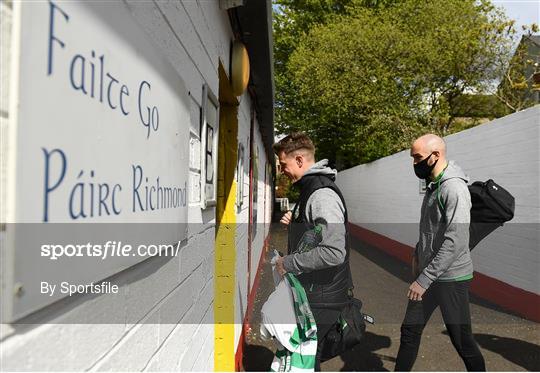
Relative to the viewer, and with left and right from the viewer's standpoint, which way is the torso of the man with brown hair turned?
facing to the left of the viewer

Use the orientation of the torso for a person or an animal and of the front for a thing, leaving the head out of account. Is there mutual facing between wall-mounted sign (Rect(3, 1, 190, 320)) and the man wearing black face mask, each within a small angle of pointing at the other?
no

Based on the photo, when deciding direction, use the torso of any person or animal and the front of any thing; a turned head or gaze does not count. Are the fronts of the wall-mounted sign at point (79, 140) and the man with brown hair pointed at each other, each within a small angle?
no

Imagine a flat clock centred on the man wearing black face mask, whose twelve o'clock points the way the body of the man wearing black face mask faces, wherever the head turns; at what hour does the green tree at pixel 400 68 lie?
The green tree is roughly at 3 o'clock from the man wearing black face mask.

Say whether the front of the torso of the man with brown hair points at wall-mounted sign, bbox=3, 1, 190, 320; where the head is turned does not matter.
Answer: no

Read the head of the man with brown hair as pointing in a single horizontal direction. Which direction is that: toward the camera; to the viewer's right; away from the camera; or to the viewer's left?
to the viewer's left

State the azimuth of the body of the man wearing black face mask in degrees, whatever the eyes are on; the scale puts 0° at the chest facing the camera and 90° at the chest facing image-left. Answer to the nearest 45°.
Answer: approximately 90°

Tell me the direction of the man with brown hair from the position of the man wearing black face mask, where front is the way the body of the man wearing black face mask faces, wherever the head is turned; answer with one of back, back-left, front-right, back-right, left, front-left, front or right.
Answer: front-left

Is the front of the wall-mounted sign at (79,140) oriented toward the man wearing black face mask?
no

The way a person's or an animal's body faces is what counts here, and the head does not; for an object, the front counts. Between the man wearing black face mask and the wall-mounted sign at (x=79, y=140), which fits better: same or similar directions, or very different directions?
very different directions

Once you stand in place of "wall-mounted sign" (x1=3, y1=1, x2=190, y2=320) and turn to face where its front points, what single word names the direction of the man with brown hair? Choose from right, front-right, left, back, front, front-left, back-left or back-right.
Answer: left

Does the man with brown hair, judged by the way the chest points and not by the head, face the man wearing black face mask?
no
